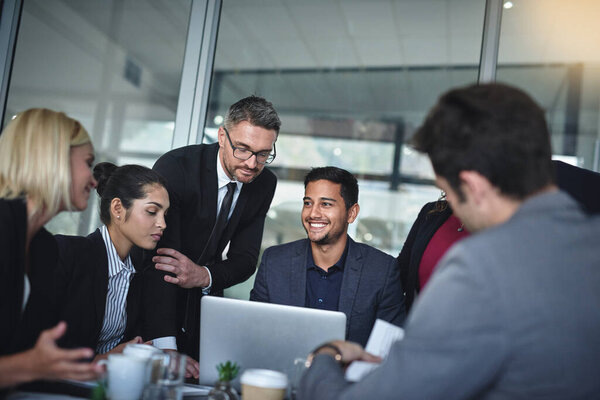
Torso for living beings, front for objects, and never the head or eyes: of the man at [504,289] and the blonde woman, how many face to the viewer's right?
1

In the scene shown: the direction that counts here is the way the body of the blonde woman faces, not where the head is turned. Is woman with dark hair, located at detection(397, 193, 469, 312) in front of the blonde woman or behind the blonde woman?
in front

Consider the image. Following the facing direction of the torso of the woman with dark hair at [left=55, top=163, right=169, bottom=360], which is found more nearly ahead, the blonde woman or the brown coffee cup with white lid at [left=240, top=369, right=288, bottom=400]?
the brown coffee cup with white lid

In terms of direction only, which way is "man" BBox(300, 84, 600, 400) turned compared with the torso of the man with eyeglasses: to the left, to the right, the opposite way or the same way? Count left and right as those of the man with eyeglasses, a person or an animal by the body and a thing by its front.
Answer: the opposite way

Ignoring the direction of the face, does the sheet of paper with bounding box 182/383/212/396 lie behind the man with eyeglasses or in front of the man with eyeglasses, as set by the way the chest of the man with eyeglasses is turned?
in front

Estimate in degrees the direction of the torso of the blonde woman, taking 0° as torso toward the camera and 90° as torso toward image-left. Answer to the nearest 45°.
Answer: approximately 270°

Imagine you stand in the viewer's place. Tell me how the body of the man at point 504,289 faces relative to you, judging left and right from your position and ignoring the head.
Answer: facing away from the viewer and to the left of the viewer

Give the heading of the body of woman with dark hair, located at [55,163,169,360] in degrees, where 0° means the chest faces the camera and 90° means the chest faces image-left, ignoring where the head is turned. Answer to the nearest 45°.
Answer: approximately 315°

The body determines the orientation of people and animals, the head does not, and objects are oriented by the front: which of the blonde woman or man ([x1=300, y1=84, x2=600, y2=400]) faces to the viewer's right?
the blonde woman
